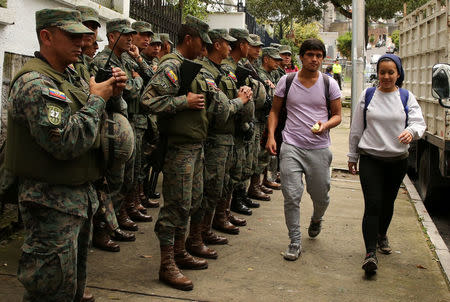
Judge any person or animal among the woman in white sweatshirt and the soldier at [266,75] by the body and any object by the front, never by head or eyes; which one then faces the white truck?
the soldier

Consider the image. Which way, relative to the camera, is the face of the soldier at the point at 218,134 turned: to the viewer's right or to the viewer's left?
to the viewer's right

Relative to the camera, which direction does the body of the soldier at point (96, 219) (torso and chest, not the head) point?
to the viewer's right

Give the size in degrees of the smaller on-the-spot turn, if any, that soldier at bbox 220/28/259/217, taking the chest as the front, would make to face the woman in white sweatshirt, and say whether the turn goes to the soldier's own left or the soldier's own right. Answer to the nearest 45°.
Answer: approximately 45° to the soldier's own right

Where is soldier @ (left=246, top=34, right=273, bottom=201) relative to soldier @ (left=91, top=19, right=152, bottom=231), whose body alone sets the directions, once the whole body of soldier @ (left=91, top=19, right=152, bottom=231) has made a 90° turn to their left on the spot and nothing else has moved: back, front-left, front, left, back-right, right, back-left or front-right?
front-right

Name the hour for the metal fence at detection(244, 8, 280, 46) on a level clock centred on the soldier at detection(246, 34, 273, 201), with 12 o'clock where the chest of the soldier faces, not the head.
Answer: The metal fence is roughly at 9 o'clock from the soldier.

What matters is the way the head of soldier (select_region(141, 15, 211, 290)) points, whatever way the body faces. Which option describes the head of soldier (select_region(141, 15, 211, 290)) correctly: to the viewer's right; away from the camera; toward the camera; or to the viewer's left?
to the viewer's right

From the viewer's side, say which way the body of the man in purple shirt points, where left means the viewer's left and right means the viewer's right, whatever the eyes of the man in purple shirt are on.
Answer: facing the viewer

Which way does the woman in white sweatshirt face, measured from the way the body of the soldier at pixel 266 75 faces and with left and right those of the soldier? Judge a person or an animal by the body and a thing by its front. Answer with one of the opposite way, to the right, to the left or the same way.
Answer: to the right

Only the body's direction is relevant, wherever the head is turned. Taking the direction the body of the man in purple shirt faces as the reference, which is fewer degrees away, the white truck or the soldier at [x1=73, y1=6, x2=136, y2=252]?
the soldier

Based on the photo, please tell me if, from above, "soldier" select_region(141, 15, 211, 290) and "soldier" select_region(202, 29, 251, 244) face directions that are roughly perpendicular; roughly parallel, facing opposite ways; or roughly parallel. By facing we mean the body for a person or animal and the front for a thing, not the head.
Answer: roughly parallel

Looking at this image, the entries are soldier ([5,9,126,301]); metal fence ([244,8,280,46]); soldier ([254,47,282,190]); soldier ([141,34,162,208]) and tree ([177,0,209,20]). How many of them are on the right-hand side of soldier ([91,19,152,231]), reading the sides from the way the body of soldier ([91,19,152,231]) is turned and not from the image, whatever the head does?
1

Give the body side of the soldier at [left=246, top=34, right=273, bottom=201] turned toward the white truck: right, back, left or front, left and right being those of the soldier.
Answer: front

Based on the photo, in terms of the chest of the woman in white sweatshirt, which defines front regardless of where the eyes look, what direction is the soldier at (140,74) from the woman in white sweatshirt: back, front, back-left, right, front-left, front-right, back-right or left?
right

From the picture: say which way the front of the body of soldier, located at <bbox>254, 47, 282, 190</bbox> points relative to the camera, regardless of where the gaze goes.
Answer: to the viewer's right

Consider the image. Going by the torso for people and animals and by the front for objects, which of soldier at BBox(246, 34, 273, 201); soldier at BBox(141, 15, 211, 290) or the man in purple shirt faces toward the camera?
the man in purple shirt

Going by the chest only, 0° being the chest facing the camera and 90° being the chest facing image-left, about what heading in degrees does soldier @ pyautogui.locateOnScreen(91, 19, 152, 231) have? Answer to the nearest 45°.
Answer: approximately 270°

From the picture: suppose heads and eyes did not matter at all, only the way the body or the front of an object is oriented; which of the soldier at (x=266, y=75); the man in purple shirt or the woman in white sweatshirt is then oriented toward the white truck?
the soldier

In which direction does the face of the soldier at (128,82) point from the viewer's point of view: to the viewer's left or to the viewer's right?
to the viewer's right

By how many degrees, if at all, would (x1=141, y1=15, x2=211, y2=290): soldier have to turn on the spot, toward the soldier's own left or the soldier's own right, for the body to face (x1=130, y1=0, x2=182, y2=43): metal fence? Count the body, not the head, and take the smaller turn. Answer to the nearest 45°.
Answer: approximately 90° to the soldier's own left
